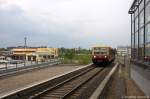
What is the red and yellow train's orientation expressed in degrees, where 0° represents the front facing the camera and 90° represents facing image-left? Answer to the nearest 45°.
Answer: approximately 0°
